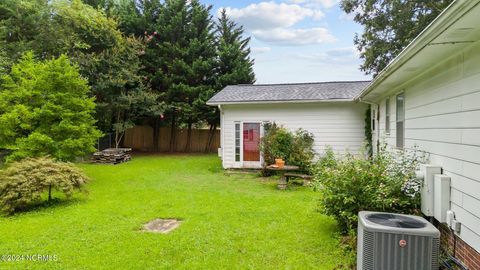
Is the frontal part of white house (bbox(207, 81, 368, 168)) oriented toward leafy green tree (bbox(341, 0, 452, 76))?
no

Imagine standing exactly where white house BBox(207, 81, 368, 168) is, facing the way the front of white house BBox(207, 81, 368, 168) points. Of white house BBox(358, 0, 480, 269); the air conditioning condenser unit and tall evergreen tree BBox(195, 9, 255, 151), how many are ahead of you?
2

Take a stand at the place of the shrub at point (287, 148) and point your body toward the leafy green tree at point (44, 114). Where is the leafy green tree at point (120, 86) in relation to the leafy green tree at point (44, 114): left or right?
right

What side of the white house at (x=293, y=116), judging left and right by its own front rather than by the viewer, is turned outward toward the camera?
front

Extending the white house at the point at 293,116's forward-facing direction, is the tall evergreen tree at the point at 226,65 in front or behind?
behind

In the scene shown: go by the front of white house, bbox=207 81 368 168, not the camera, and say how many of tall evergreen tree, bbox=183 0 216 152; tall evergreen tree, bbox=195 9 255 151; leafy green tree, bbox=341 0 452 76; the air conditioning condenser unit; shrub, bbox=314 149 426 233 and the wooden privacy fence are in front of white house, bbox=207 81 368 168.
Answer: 2

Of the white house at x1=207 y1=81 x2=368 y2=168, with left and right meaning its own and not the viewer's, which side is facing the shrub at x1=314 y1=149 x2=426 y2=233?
front

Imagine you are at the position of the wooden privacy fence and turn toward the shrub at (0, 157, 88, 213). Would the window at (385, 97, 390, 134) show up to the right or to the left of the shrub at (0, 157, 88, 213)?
left

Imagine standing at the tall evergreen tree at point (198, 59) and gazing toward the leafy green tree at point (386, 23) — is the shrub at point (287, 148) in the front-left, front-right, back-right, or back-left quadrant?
front-right

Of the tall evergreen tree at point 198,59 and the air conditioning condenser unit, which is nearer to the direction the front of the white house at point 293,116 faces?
the air conditioning condenser unit

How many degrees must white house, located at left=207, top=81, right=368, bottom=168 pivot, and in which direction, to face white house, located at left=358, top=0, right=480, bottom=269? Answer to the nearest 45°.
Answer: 0° — it already faces it

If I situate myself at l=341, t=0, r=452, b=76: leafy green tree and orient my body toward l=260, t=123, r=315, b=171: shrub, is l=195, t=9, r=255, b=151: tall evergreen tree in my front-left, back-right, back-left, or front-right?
front-right

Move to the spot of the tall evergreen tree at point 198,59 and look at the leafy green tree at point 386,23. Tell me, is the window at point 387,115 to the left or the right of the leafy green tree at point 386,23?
right

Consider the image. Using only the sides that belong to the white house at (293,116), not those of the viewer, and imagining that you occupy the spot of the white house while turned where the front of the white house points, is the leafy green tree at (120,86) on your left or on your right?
on your right

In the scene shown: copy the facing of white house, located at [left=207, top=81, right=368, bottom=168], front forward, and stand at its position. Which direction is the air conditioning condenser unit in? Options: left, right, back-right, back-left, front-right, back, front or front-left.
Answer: front

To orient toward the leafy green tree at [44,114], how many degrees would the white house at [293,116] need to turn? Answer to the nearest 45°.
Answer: approximately 45° to its right

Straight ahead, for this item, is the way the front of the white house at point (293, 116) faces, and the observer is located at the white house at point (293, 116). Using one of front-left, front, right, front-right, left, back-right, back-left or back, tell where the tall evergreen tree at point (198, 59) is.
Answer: back-right

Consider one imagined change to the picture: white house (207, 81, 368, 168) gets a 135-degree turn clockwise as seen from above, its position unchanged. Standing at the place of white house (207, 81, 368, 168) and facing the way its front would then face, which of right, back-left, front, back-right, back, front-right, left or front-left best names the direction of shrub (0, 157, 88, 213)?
left
